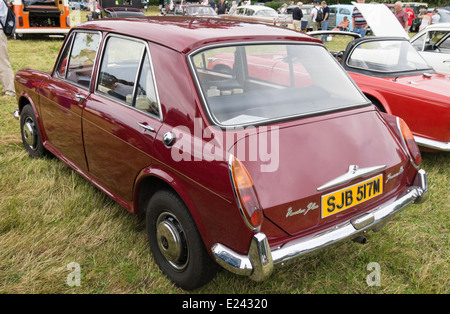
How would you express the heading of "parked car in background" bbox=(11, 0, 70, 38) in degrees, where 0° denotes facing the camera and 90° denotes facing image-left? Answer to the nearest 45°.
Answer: approximately 180°

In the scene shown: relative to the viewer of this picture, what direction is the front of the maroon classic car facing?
facing away from the viewer and to the left of the viewer

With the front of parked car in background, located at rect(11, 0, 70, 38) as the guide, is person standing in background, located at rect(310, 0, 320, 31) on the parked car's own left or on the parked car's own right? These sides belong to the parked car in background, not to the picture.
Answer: on the parked car's own right

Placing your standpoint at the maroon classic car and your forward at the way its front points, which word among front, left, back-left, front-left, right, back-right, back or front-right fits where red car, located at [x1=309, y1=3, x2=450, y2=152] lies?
right

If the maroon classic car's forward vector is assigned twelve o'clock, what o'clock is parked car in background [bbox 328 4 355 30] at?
The parked car in background is roughly at 2 o'clock from the maroon classic car.

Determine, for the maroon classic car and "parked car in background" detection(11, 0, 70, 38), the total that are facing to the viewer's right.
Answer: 0

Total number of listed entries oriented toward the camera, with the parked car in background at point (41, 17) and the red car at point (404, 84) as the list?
0

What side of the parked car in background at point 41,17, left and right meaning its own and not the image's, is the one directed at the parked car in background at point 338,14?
right

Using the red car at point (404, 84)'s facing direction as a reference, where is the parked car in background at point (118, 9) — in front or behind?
in front

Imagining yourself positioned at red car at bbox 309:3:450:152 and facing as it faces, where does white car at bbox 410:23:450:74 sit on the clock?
The white car is roughly at 2 o'clock from the red car.
